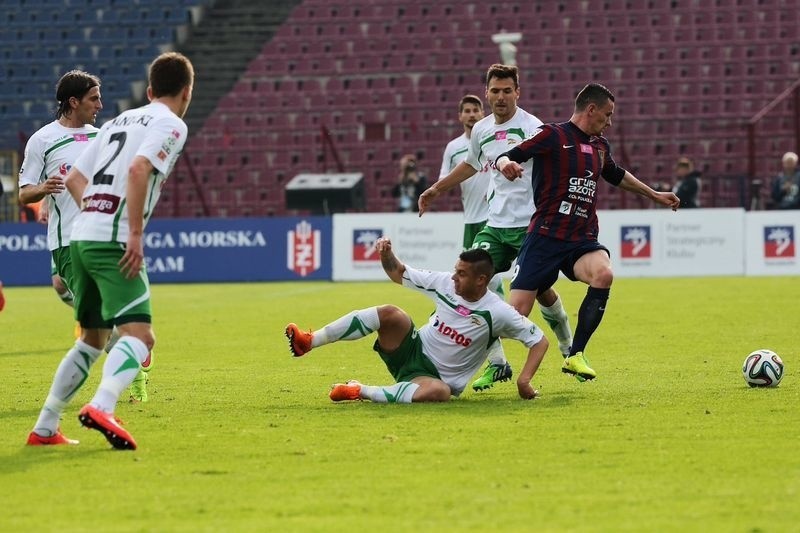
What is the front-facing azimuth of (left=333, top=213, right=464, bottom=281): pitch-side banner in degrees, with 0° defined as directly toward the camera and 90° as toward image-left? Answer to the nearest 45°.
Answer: approximately 0°

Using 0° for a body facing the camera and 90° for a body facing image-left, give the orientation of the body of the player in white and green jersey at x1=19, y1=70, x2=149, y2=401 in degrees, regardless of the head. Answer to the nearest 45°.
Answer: approximately 315°

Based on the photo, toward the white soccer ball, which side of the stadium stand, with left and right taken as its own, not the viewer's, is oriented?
front

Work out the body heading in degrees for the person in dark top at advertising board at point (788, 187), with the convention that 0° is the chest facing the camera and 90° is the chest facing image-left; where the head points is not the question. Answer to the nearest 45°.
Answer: approximately 0°

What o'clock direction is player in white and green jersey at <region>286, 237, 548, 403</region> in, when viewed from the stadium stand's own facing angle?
The player in white and green jersey is roughly at 12 o'clock from the stadium stand.

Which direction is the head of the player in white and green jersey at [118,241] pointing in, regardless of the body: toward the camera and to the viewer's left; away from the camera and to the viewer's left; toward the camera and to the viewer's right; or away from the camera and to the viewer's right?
away from the camera and to the viewer's right

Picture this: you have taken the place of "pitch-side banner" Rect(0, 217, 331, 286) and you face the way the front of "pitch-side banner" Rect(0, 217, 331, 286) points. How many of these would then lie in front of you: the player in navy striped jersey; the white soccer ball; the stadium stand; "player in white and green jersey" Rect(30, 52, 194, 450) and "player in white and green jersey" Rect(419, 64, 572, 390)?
4
